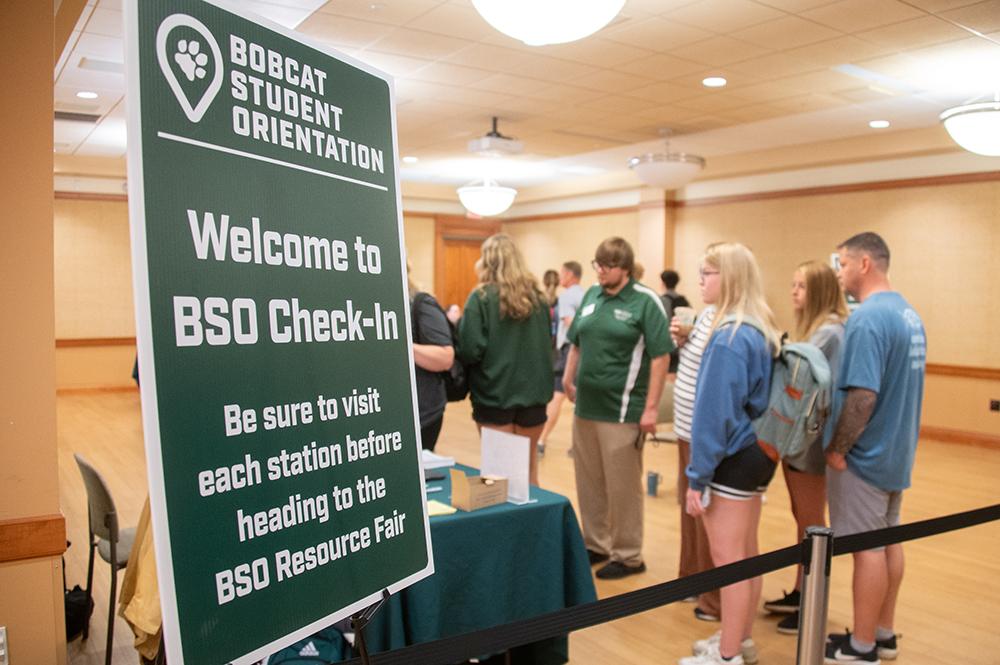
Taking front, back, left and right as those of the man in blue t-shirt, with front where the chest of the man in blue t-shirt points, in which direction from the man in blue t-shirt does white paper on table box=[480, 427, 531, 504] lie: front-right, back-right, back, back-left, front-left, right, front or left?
front-left

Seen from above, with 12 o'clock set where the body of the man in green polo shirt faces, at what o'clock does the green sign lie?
The green sign is roughly at 11 o'clock from the man in green polo shirt.

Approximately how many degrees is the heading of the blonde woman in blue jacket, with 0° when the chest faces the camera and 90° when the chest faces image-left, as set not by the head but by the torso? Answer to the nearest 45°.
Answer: approximately 90°

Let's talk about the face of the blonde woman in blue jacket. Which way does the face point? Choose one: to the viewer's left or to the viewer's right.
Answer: to the viewer's left

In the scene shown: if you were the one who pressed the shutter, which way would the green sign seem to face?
facing the viewer and to the right of the viewer

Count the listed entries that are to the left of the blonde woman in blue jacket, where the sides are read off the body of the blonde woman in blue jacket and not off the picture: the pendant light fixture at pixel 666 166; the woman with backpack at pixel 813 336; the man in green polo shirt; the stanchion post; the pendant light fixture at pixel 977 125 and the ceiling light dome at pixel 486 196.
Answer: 1

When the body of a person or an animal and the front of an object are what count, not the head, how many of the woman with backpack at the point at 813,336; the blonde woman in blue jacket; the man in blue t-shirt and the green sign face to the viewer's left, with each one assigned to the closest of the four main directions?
3

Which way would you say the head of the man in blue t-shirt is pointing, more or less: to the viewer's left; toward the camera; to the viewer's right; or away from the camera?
to the viewer's left

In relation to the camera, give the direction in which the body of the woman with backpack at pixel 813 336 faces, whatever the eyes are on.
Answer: to the viewer's left

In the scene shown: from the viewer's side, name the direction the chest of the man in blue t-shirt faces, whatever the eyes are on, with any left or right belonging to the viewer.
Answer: facing to the left of the viewer

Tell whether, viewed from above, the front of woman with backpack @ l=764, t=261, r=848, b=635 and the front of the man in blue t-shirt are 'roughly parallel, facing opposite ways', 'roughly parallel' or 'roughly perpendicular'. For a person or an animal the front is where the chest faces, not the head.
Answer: roughly parallel

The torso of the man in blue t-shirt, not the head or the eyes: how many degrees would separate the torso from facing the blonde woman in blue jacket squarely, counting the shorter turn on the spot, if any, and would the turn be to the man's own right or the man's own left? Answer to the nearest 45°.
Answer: approximately 45° to the man's own left

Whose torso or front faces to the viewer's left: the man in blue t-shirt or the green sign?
the man in blue t-shirt

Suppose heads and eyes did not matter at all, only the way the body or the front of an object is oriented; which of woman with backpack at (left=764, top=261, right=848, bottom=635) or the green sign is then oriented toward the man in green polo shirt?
the woman with backpack

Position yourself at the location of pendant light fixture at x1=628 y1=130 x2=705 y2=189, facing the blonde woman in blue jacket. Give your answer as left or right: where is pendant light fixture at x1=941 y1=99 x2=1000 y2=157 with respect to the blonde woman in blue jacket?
left
